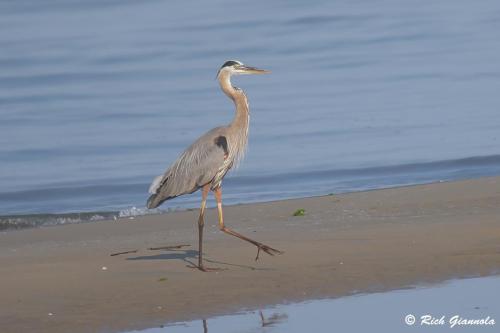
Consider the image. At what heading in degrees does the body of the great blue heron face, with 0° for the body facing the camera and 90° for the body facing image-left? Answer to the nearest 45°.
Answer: approximately 270°
